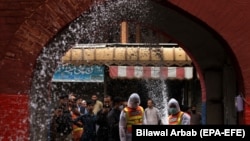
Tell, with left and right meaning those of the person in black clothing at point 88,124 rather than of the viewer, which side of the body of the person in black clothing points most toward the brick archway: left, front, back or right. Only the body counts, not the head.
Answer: front

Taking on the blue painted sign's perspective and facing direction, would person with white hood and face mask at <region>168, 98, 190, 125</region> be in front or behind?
in front

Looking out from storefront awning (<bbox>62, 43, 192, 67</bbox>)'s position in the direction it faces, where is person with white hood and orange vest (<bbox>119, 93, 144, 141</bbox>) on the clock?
The person with white hood and orange vest is roughly at 12 o'clock from the storefront awning.

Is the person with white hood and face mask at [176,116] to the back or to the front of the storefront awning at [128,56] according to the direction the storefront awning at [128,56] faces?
to the front

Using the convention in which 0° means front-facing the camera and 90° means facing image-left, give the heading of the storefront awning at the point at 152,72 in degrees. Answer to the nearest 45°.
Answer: approximately 0°

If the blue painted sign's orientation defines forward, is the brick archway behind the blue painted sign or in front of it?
in front

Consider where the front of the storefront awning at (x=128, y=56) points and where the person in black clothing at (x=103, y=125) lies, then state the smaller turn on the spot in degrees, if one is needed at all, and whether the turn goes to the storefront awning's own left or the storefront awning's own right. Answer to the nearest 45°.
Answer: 0° — it already faces them

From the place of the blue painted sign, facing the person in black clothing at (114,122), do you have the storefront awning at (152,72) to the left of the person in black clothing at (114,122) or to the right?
left
